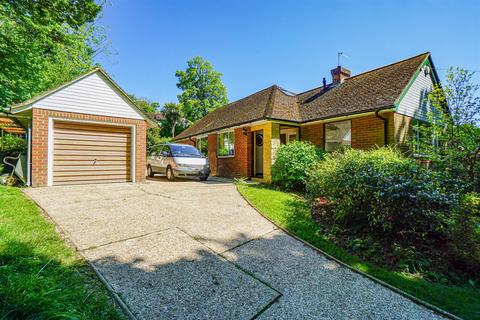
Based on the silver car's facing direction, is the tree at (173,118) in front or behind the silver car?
behind

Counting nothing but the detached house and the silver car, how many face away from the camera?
0

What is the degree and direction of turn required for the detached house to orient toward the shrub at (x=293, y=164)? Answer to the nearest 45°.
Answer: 0° — it already faces it

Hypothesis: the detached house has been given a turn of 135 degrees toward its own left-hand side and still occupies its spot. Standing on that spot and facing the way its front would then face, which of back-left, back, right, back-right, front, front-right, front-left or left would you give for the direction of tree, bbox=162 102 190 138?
back-left

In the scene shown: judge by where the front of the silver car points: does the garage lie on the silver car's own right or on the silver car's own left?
on the silver car's own right

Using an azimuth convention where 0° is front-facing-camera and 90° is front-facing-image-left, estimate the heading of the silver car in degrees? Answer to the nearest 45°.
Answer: approximately 315°

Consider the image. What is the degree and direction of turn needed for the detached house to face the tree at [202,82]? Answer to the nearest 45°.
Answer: approximately 90° to its right
